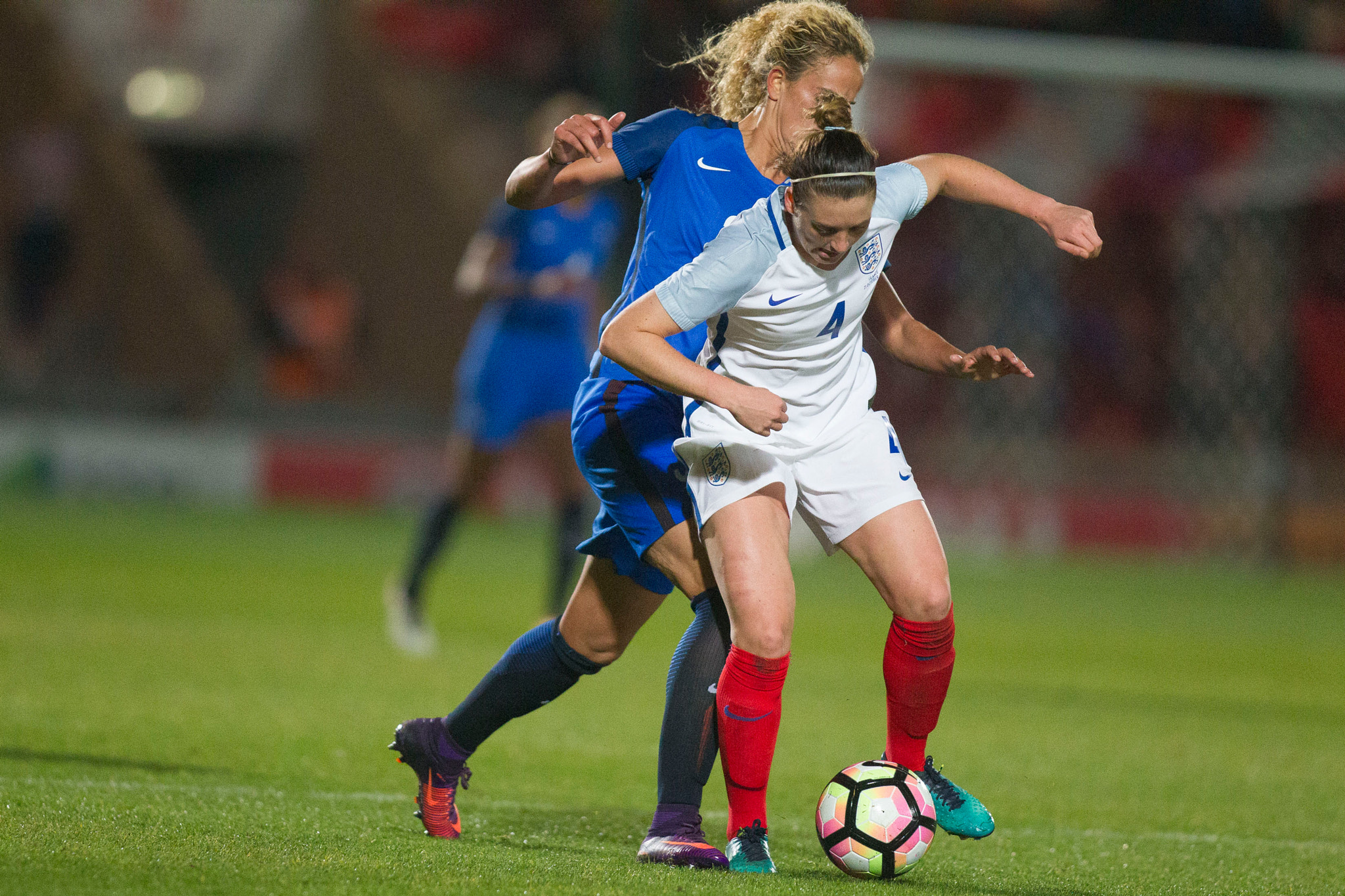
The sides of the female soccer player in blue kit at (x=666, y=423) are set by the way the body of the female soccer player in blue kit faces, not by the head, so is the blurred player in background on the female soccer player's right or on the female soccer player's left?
on the female soccer player's left

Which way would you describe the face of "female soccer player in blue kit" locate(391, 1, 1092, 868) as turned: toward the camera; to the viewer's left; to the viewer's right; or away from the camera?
to the viewer's right

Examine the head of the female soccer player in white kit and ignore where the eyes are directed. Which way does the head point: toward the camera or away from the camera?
toward the camera

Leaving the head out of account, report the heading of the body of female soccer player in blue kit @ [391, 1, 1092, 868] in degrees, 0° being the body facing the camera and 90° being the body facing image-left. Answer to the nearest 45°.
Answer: approximately 270°
